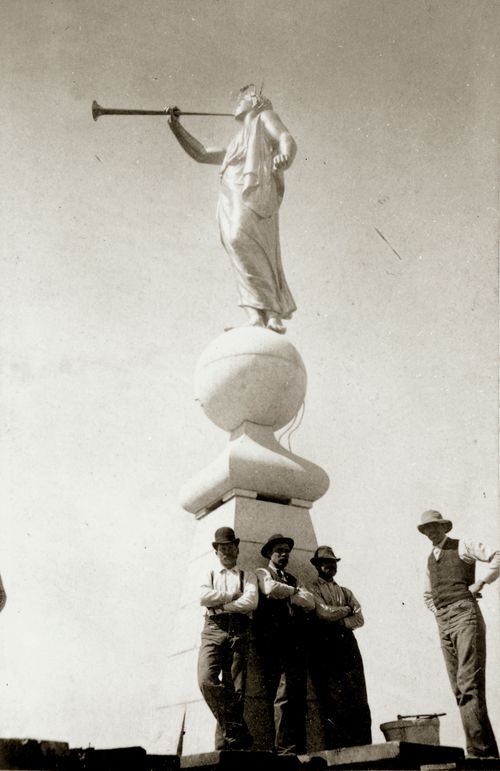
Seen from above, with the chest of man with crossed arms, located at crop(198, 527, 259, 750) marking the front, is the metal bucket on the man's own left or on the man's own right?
on the man's own left

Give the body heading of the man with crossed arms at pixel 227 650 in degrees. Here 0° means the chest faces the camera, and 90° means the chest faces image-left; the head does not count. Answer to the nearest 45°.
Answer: approximately 0°

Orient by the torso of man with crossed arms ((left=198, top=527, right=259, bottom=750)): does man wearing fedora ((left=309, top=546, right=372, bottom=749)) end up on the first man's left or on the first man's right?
on the first man's left

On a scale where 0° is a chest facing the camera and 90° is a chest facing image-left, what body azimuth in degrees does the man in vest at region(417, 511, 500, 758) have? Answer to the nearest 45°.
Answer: approximately 45°

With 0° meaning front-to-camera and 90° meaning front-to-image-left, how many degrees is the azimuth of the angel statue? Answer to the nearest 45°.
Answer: approximately 45°
